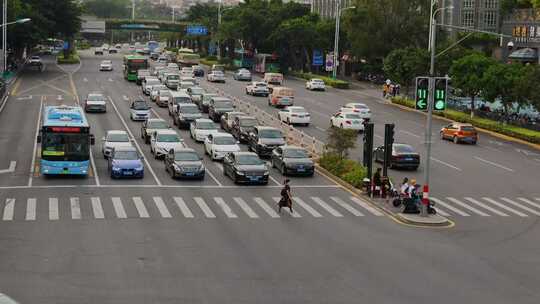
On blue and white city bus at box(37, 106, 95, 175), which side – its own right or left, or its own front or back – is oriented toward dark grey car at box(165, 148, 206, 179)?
left

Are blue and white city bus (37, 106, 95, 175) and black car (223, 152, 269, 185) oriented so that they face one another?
no

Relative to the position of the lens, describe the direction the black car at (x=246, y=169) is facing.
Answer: facing the viewer and to the right of the viewer

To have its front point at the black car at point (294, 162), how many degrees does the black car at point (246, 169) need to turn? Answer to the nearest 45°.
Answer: approximately 90° to its left

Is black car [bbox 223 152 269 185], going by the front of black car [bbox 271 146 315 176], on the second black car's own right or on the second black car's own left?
on the second black car's own right

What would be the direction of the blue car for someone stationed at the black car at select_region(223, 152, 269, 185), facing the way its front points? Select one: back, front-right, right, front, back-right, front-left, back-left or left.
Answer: back-right

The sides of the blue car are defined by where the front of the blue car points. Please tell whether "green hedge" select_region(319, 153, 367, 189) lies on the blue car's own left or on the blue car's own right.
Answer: on the blue car's own left

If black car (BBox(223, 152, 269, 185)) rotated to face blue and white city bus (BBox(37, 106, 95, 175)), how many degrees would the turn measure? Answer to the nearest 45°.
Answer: approximately 135° to its right

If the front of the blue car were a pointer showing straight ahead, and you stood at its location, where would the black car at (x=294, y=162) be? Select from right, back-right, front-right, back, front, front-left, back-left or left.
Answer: left

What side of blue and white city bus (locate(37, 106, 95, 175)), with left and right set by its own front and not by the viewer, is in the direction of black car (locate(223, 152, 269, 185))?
left

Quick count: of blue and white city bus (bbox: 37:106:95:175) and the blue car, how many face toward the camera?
2

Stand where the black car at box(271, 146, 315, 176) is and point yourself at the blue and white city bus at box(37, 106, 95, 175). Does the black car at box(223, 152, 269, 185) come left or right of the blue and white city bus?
left

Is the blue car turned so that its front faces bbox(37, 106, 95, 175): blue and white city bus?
no

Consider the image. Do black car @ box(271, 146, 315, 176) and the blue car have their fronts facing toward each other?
no

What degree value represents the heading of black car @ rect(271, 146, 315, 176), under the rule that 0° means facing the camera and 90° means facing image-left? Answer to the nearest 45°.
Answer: approximately 315°

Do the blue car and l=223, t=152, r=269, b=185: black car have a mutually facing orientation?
no

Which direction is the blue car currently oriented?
toward the camera

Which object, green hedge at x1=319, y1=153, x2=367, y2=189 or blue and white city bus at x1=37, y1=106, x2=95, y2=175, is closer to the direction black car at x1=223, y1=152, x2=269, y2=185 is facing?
the green hedge

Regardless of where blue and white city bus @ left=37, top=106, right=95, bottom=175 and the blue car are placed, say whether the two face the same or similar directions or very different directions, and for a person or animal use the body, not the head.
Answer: same or similar directions

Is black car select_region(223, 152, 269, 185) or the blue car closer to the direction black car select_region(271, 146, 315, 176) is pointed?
the black car

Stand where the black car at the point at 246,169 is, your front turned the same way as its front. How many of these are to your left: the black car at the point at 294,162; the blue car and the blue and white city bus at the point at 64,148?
1

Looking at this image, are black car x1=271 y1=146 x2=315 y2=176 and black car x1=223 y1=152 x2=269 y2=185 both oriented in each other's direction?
no
